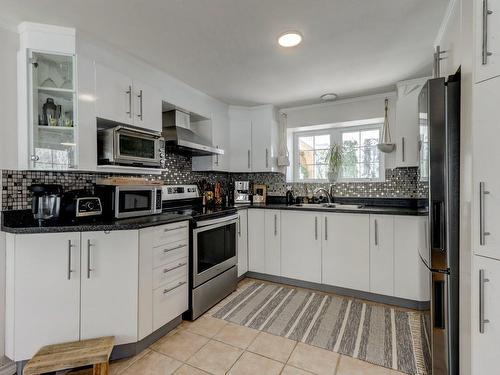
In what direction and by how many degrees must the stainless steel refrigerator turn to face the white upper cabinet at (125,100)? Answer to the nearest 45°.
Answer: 0° — it already faces it

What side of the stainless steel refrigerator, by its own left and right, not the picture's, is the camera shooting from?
left

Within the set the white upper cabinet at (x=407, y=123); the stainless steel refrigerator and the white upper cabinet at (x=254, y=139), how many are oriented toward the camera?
2

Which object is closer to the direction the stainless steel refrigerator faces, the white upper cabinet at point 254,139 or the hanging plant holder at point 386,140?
the white upper cabinet

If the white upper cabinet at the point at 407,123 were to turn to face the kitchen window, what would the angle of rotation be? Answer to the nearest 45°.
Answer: approximately 135° to its right

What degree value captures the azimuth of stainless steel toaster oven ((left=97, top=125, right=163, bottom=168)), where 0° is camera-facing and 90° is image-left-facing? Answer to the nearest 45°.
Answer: approximately 315°

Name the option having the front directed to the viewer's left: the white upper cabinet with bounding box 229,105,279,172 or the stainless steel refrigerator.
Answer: the stainless steel refrigerator

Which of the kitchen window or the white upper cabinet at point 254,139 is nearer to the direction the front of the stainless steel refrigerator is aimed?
the white upper cabinet

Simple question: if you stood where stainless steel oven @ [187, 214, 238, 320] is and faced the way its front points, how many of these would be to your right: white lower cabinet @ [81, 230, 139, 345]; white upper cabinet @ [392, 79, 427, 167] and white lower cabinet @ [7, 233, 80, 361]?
2
